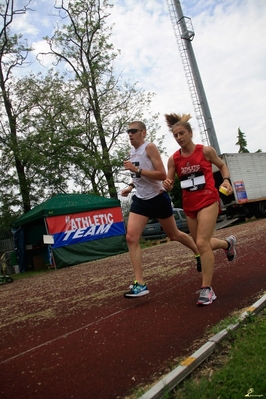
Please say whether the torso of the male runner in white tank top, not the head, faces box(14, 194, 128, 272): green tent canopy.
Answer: no

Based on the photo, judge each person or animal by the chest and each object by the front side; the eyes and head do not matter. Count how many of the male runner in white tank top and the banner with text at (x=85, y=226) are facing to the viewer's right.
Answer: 0

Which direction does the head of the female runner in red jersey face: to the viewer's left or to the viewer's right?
to the viewer's left

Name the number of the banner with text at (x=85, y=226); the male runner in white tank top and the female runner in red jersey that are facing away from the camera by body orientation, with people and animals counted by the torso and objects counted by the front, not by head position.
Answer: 0

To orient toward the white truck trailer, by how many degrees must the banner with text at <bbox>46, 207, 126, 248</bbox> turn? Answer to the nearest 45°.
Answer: approximately 135° to its left

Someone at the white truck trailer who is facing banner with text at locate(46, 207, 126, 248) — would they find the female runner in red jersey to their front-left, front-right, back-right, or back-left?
front-left

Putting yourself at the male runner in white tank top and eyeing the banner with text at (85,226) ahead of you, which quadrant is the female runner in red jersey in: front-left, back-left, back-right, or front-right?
back-right

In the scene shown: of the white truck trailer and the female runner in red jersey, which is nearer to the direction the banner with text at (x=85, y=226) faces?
the female runner in red jersey

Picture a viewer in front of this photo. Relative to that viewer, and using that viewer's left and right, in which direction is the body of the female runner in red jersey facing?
facing the viewer and to the left of the viewer

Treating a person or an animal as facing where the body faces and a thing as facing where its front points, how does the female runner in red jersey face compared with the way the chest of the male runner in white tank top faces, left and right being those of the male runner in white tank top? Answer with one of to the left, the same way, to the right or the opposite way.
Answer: the same way

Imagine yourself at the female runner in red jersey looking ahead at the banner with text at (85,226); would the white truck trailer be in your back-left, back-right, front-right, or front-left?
front-right

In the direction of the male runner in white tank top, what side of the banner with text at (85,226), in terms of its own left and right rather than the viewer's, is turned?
front

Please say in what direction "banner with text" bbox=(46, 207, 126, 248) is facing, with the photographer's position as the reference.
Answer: facing the viewer

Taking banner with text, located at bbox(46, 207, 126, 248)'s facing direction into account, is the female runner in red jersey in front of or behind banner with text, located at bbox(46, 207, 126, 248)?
in front

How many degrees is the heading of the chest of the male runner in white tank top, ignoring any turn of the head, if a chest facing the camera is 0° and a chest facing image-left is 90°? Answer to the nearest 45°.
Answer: approximately 45°

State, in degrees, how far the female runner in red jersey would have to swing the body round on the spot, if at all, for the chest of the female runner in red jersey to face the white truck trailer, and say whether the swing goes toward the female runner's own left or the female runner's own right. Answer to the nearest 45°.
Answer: approximately 135° to the female runner's own right

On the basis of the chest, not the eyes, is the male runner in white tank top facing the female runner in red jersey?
no
